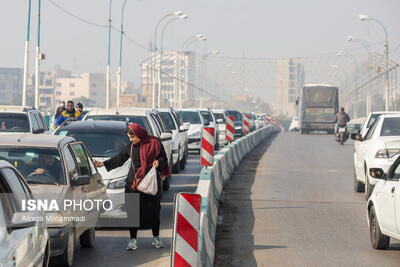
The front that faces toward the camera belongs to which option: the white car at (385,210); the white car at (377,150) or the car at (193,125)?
the car

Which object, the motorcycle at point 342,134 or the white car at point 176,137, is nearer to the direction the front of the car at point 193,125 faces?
the white car

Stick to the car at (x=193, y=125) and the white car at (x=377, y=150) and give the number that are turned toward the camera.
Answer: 1

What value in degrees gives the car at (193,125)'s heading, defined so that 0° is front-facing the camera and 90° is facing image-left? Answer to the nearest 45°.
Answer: approximately 0°

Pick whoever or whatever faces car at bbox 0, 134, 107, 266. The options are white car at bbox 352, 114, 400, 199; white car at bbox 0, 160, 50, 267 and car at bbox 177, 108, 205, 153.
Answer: car at bbox 177, 108, 205, 153

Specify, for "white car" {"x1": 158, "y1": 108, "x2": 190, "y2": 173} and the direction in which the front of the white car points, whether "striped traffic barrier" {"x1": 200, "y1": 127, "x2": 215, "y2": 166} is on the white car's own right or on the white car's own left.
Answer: on the white car's own left

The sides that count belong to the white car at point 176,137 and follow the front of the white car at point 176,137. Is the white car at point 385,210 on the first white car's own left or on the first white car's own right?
on the first white car's own left

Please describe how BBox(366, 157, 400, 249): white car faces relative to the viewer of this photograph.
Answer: facing away from the viewer and to the left of the viewer

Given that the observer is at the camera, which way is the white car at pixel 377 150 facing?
facing away from the viewer and to the left of the viewer

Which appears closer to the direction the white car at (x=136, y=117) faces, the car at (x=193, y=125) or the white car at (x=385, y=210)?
the white car
